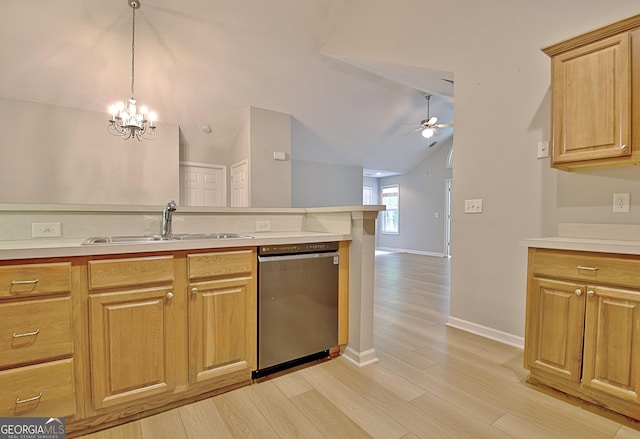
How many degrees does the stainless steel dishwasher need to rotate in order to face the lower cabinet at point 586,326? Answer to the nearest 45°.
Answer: approximately 45° to its left

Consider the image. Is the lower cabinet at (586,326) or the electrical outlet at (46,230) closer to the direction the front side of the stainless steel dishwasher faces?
the lower cabinet

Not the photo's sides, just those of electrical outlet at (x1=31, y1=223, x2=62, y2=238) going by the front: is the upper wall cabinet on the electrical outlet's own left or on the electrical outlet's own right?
on the electrical outlet's own left

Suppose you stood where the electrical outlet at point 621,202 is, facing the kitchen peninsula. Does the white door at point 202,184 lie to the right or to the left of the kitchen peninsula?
right

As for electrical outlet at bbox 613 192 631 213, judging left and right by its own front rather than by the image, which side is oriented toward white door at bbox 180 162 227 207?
right

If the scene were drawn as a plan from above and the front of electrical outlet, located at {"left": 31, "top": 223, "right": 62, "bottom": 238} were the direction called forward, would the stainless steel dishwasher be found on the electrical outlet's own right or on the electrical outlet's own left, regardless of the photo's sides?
on the electrical outlet's own left

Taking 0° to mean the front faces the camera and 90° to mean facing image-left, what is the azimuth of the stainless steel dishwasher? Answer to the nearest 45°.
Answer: approximately 315°

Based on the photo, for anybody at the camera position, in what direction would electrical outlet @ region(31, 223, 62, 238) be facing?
facing the viewer

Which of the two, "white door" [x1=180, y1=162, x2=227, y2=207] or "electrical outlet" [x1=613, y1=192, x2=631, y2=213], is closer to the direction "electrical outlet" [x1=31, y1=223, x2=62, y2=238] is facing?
the electrical outlet

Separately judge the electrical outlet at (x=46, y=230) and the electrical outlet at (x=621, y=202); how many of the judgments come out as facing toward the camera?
2

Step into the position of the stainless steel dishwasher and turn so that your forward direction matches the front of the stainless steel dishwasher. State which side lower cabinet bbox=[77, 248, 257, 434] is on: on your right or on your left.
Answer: on your right

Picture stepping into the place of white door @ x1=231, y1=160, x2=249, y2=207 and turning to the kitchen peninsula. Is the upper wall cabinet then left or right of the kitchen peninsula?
left

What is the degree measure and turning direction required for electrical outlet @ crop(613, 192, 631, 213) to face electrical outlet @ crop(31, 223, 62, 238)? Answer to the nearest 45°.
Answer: approximately 45° to its right

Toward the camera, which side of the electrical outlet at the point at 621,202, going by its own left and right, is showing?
front

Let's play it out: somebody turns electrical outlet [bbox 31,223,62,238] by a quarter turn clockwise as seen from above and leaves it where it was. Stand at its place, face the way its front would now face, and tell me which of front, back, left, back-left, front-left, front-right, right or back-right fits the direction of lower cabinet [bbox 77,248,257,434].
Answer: back-left
